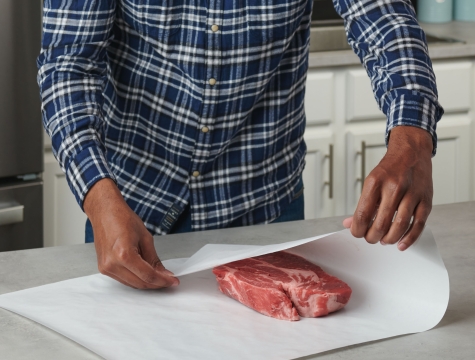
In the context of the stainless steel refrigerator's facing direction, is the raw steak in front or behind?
in front

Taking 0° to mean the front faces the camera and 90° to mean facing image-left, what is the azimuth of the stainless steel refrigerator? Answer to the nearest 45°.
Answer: approximately 0°

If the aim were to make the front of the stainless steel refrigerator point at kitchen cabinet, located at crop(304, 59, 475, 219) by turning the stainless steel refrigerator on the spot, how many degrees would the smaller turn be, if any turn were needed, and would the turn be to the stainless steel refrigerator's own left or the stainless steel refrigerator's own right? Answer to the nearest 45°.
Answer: approximately 90° to the stainless steel refrigerator's own left

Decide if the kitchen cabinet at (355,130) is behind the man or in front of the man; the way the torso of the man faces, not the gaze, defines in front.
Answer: behind

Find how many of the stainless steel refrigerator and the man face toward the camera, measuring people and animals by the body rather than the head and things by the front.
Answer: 2

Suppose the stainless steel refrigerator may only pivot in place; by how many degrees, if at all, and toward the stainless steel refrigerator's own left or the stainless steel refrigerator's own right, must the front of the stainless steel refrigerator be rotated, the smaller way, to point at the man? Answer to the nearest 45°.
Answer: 0° — it already faces them

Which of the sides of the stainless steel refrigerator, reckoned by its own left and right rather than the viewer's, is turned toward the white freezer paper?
front

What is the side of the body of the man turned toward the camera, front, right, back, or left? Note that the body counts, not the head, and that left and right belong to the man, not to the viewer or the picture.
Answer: front
